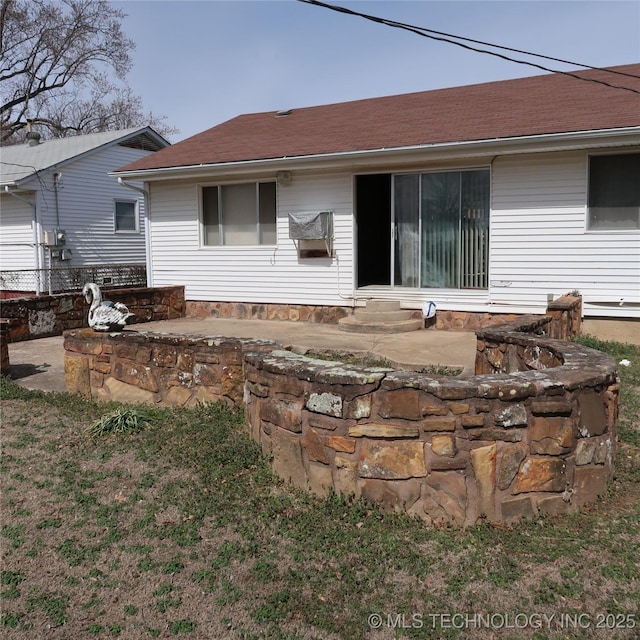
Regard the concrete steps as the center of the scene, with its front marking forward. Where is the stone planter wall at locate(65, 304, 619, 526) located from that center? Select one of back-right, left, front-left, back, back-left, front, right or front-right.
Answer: front

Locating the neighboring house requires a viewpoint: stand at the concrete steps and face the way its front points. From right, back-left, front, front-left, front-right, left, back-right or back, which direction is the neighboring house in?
back-right

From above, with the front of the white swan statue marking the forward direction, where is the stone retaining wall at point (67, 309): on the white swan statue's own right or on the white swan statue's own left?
on the white swan statue's own right

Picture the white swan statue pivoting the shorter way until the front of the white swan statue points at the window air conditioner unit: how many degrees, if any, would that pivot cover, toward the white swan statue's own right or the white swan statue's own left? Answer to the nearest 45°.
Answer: approximately 135° to the white swan statue's own right

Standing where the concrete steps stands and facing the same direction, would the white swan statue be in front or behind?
in front

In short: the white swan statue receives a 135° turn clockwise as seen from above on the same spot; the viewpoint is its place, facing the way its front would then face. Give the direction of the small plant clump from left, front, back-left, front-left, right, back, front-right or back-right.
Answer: back-right

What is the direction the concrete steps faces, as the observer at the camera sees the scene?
facing the viewer

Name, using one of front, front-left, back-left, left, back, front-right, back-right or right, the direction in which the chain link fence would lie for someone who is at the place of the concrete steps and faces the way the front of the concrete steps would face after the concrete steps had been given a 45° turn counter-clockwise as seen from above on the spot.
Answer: back

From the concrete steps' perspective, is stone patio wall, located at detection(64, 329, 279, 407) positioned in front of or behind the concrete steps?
in front

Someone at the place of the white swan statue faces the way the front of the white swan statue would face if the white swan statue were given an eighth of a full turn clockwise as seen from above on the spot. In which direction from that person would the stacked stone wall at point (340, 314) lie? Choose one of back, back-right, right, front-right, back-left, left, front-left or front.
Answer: right

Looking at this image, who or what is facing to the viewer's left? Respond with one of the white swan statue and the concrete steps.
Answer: the white swan statue

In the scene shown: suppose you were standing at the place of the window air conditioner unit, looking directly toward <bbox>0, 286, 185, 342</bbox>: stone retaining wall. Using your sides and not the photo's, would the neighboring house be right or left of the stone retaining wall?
right

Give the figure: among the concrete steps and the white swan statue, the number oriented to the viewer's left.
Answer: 1

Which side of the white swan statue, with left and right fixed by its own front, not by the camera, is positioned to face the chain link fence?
right

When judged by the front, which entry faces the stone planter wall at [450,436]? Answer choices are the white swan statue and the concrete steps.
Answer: the concrete steps

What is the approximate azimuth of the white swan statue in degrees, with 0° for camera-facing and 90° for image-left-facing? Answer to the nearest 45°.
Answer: approximately 90°

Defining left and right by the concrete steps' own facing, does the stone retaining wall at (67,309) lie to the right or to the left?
on its right

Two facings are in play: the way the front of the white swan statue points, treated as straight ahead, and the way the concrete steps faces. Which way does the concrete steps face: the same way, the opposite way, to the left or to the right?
to the left
